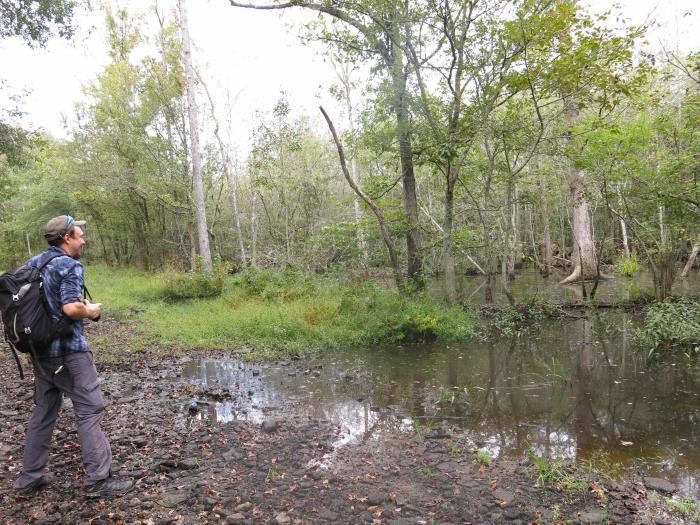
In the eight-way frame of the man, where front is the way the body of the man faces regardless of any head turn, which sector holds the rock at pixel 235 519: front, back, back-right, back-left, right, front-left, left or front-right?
front-right

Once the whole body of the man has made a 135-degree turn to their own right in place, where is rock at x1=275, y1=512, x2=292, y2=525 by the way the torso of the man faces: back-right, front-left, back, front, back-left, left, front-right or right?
left

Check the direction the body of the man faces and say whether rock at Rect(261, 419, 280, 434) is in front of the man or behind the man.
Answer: in front

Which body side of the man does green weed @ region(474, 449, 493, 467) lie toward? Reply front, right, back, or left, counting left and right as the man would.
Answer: front

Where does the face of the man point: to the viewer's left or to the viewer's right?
to the viewer's right

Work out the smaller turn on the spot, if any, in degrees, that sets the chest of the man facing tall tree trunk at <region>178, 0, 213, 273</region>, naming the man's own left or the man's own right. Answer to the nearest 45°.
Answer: approximately 90° to the man's own left

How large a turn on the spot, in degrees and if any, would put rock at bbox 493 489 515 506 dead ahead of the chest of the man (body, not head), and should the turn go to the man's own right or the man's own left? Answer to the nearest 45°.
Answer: approximately 45° to the man's own right

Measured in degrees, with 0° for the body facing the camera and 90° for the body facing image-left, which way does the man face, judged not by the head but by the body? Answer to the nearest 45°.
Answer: approximately 270°

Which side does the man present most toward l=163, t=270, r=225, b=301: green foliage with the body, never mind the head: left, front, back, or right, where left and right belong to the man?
left

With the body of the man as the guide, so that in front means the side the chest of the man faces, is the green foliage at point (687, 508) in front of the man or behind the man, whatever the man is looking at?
in front
